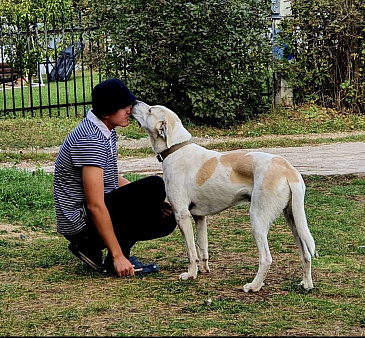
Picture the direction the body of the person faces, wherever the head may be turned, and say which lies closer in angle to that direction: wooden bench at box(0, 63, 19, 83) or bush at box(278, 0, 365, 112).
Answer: the bush

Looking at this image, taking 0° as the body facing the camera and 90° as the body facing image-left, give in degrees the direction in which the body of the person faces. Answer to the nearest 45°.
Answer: approximately 270°

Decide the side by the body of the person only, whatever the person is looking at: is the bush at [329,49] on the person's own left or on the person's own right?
on the person's own left

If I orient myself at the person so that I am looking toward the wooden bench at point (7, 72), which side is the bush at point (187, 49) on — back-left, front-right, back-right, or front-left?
front-right

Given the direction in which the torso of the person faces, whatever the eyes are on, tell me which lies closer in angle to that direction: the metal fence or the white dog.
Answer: the white dog

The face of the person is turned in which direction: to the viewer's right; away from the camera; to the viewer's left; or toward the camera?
to the viewer's right

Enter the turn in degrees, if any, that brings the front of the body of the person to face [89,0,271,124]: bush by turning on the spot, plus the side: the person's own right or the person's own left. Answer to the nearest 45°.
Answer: approximately 90° to the person's own left

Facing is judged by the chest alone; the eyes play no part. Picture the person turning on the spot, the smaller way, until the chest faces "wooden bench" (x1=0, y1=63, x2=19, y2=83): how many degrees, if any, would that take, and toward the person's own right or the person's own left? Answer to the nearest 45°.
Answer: approximately 90° to the person's own left

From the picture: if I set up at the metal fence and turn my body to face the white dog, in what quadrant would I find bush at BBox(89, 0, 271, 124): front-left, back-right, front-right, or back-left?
front-left
